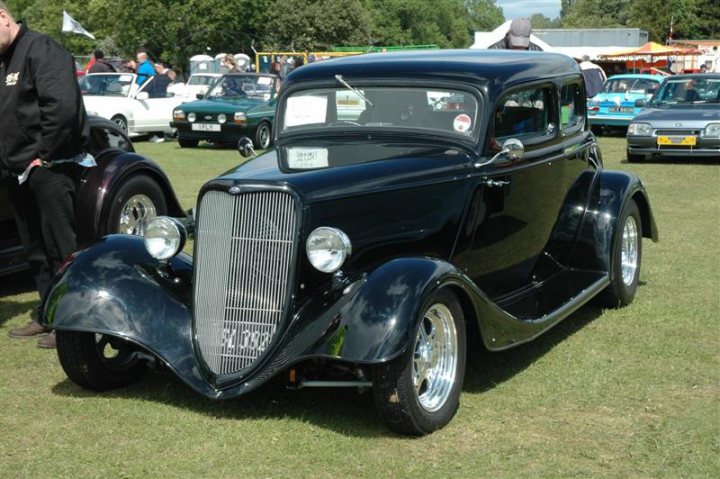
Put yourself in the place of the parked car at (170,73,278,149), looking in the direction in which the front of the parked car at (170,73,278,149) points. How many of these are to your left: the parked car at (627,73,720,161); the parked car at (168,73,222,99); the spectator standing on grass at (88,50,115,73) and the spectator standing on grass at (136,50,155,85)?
1

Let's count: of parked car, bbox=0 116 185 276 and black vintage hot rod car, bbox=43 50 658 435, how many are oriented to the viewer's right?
0

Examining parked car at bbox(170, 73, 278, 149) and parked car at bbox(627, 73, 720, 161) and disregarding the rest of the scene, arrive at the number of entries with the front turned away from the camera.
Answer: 0

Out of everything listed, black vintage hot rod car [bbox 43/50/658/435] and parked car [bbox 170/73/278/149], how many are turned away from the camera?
0

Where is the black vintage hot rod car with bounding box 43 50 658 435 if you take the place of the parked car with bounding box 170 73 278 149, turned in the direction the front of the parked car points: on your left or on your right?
on your left

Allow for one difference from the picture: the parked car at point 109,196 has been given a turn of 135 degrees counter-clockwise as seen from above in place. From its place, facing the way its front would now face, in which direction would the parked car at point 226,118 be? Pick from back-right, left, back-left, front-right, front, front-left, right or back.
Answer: left

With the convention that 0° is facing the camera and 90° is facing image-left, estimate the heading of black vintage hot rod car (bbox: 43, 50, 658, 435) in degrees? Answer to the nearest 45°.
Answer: approximately 45°

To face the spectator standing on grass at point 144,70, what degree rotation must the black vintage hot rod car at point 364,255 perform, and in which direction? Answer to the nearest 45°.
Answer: approximately 135° to its right

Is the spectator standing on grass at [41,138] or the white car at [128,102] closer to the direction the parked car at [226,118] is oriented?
the spectator standing on grass

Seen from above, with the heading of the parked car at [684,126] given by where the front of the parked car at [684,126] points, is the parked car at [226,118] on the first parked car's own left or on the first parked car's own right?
on the first parked car's own right

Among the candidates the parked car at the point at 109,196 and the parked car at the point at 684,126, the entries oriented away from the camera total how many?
0

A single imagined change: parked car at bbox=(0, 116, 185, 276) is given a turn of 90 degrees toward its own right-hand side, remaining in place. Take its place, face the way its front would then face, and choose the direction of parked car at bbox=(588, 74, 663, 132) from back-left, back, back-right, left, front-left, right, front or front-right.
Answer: right

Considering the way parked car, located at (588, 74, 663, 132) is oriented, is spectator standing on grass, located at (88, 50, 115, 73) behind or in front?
behind

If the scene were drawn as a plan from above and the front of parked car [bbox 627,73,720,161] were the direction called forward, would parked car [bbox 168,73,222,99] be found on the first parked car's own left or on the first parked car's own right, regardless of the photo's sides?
on the first parked car's own right

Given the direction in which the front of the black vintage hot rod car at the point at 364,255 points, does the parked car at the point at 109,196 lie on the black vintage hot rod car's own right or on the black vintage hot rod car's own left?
on the black vintage hot rod car's own right

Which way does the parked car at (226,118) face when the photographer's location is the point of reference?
facing the viewer and to the left of the viewer

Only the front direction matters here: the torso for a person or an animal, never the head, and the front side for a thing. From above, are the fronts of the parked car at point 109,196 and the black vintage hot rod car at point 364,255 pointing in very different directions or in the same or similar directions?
same or similar directions
